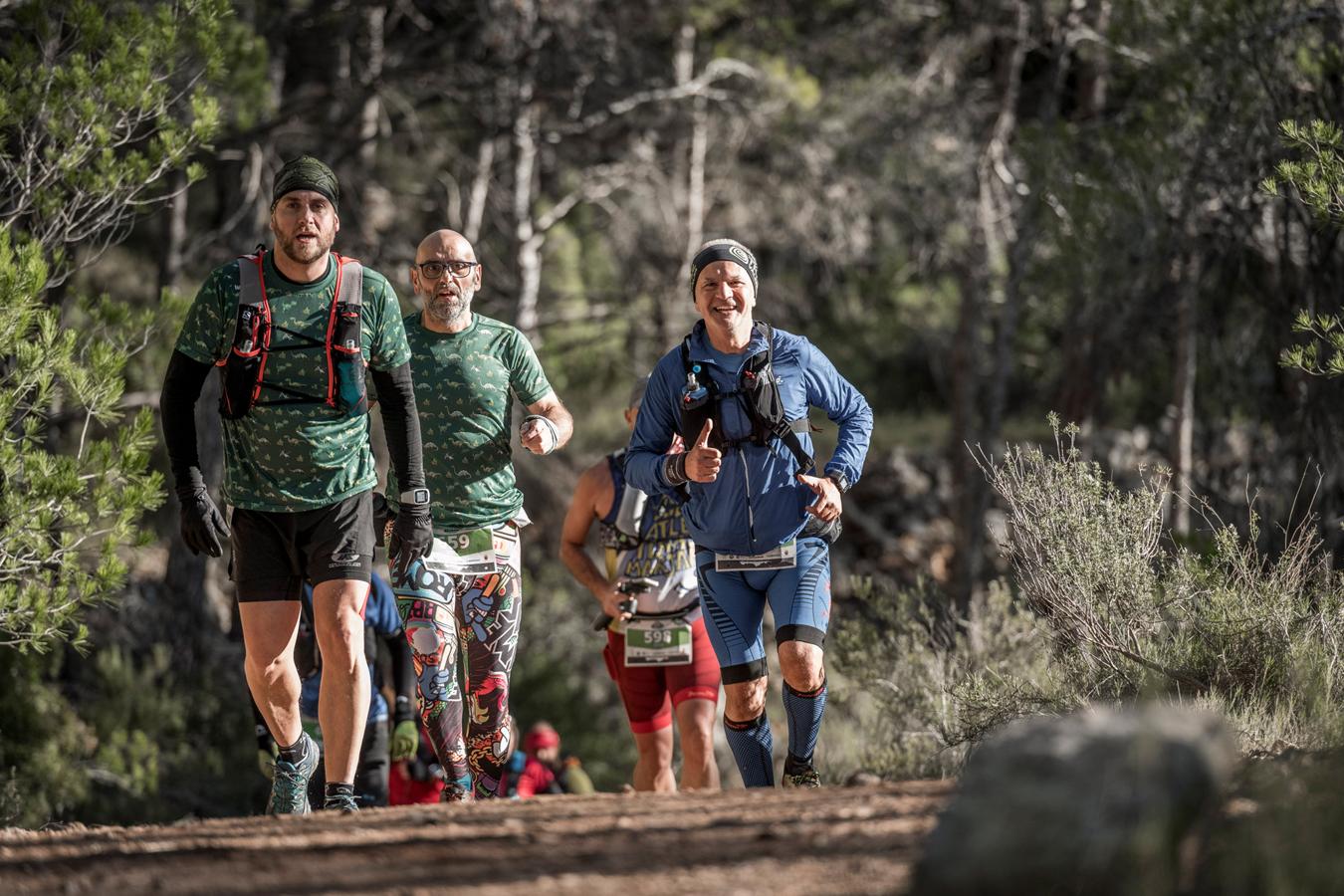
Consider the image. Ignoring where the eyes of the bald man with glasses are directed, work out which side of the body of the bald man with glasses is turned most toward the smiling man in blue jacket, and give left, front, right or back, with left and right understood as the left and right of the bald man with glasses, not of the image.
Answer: left

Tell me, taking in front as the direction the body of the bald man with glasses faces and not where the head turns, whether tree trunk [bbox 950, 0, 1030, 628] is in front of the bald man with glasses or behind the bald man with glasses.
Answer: behind

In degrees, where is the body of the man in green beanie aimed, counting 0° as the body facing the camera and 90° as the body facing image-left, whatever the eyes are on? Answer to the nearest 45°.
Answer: approximately 0°

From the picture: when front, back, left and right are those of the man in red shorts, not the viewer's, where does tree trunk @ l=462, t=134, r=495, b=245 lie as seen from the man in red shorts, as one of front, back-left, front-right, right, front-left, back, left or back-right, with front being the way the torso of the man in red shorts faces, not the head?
back

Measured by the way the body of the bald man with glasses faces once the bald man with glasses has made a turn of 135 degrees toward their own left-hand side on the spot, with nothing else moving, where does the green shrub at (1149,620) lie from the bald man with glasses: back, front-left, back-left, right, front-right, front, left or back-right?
front-right

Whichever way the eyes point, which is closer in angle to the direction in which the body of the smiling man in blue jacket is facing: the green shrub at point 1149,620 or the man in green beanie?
the man in green beanie

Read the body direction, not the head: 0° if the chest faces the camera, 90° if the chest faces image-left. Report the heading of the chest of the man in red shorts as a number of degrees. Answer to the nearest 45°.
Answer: approximately 0°

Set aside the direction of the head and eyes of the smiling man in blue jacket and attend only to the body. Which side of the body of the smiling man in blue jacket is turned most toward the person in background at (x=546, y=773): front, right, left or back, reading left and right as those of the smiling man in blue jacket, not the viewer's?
back

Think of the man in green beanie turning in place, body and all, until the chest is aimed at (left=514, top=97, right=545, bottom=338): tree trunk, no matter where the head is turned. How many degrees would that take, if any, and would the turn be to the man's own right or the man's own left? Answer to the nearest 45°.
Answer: approximately 180°

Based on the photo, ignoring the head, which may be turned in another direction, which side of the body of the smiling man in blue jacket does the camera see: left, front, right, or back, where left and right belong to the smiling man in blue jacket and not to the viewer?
front

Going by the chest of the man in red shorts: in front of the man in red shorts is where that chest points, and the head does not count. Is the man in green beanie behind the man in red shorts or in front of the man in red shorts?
in front
